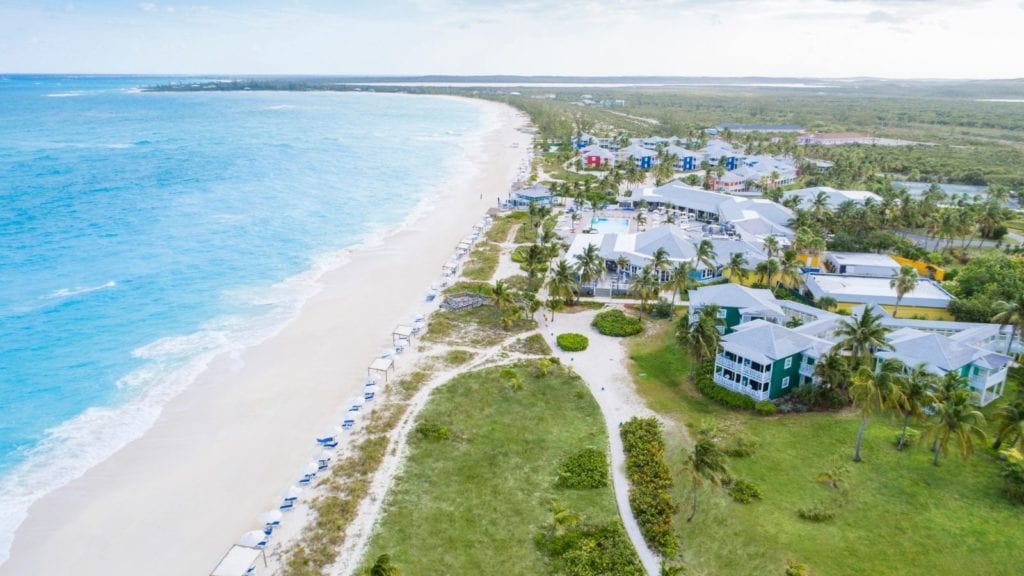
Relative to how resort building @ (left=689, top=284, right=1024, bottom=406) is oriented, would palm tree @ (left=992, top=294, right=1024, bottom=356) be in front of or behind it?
behind

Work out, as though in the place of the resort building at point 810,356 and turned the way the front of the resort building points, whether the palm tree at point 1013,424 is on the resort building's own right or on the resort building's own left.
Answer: on the resort building's own left

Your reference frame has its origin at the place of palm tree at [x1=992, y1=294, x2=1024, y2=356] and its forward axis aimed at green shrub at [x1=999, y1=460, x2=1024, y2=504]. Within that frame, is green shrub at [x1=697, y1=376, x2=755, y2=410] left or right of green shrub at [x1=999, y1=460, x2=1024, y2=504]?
right

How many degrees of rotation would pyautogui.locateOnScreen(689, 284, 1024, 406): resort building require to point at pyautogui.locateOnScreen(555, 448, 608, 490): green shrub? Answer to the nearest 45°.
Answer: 0° — it already faces it

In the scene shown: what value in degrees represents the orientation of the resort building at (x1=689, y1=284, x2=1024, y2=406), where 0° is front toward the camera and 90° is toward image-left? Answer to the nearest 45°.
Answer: approximately 45°

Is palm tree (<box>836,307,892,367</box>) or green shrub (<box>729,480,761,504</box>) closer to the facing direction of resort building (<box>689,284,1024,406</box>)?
the green shrub

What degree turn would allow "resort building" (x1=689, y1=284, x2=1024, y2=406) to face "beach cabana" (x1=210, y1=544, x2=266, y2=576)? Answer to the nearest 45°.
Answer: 0° — it already faces it

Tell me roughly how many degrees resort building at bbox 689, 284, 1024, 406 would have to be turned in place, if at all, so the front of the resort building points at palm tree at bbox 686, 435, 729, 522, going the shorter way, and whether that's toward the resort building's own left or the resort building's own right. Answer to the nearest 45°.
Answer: approximately 45° to the resort building's own left

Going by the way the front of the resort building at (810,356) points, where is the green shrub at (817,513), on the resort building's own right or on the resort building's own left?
on the resort building's own left

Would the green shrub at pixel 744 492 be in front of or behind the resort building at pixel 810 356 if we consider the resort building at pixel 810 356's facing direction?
in front

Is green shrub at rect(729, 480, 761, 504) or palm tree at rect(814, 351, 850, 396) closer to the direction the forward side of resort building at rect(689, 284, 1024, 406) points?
the green shrub

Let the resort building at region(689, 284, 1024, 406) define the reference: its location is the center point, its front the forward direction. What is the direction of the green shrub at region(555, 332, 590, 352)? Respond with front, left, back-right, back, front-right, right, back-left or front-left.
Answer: front-right

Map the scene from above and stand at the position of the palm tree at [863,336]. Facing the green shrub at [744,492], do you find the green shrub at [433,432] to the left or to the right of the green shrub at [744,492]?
right

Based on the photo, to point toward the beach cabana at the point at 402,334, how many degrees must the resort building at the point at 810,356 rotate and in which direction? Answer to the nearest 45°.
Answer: approximately 45° to its right

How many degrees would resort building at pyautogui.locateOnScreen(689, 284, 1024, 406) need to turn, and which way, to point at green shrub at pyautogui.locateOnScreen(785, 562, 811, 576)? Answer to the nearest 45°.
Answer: approximately 45° to its left

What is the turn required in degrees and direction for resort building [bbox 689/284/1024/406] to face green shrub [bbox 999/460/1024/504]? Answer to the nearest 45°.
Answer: approximately 90° to its left

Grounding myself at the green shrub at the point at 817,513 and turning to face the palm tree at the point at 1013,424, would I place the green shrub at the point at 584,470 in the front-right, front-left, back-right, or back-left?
back-left

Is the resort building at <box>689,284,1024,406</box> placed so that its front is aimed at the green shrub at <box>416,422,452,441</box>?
yes
